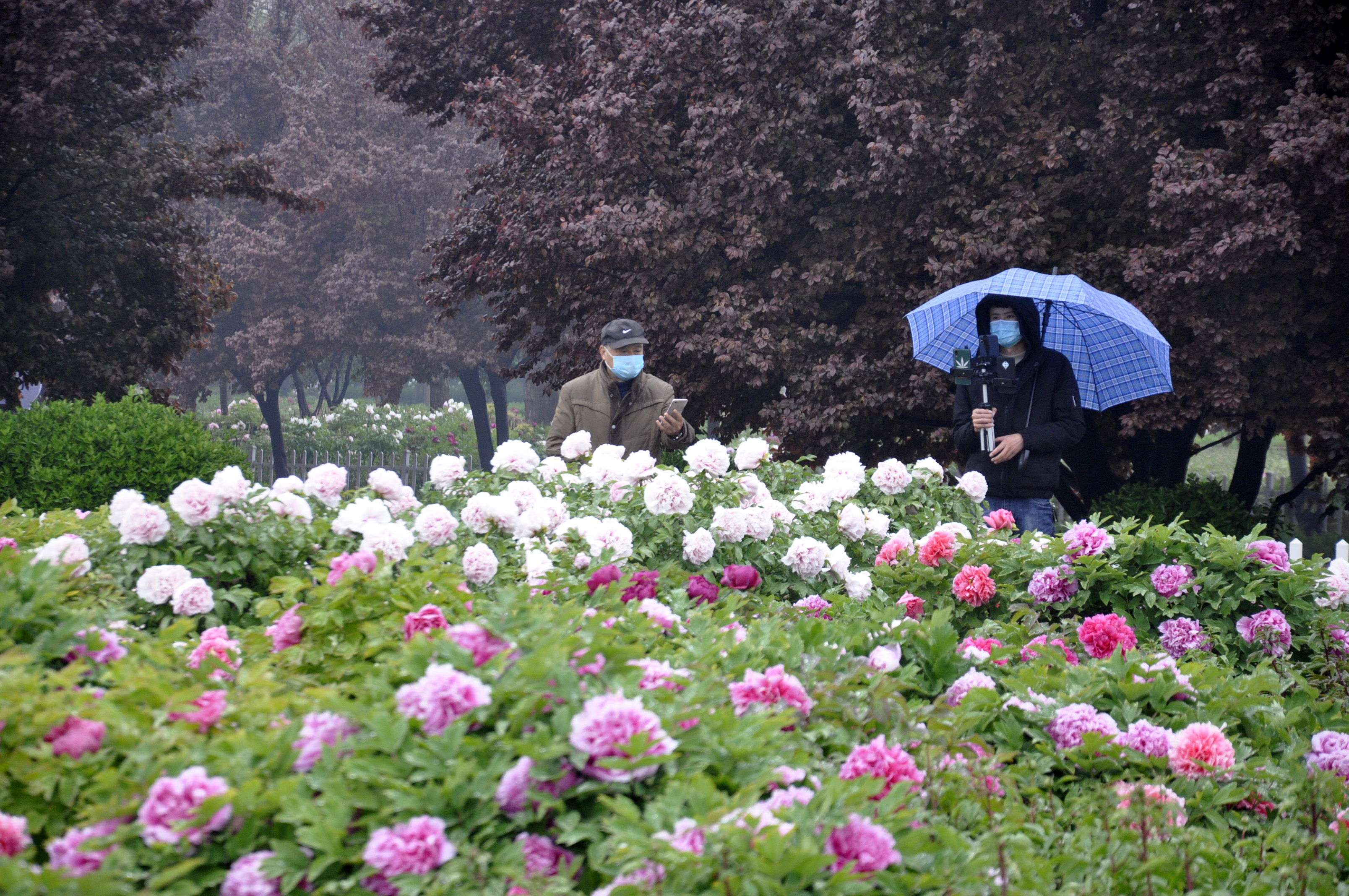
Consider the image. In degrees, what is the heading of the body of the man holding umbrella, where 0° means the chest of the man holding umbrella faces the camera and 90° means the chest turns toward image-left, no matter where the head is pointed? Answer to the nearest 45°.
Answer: approximately 45°

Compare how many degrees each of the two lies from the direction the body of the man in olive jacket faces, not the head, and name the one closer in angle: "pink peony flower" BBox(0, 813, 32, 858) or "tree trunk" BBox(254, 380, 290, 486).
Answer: the pink peony flower

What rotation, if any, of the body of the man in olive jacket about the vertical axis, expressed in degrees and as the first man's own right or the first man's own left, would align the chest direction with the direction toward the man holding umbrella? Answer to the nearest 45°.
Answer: approximately 90° to the first man's own left

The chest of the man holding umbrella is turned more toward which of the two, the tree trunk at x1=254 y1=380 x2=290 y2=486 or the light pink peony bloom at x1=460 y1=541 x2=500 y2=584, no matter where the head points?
the light pink peony bloom

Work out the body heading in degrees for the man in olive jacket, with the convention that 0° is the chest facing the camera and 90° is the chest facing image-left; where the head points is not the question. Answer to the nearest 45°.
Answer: approximately 0°

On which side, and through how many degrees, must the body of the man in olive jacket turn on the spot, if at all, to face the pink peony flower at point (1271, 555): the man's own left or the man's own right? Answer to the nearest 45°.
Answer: approximately 45° to the man's own left

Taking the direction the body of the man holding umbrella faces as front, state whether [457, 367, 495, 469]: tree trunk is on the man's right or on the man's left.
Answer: on the man's right
